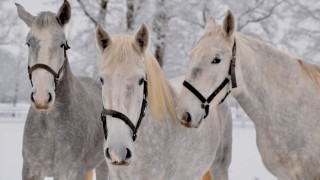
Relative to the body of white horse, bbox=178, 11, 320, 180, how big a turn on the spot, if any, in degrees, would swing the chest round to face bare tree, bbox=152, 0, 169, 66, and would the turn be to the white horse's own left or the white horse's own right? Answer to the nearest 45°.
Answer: approximately 90° to the white horse's own right

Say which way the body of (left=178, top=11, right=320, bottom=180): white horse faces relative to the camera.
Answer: to the viewer's left

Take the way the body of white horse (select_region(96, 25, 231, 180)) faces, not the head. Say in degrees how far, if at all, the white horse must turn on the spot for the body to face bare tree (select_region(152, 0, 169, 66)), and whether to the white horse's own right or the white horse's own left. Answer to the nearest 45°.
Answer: approximately 135° to the white horse's own right

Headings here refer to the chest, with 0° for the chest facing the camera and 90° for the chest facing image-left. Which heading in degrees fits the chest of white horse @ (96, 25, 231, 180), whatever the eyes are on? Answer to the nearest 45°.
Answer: approximately 45°

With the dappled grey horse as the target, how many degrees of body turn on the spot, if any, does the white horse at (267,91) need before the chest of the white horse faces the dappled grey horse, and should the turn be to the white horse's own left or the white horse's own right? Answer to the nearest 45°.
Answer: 0° — it already faces it
